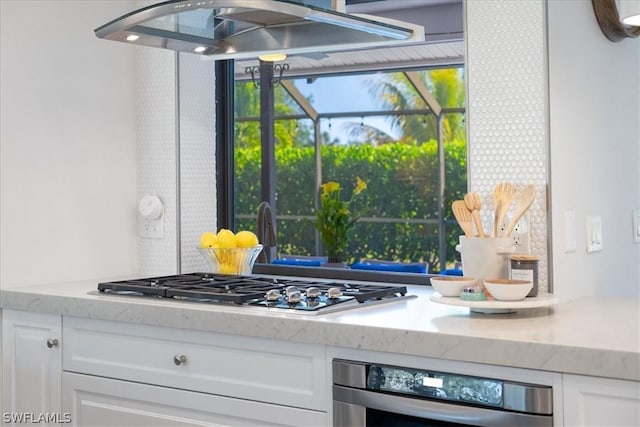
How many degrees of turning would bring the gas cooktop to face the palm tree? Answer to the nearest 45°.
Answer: approximately 135° to its right

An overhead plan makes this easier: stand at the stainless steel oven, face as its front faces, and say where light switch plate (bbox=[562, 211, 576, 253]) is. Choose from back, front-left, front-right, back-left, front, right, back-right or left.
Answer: back

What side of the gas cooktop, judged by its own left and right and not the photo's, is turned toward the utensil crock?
left

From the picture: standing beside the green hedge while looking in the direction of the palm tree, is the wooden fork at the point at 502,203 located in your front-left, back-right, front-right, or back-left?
back-right

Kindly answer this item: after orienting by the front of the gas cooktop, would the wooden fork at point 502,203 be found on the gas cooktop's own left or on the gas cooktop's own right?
on the gas cooktop's own left

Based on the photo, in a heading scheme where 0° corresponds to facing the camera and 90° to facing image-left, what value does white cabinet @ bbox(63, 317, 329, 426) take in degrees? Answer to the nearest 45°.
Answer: approximately 45°

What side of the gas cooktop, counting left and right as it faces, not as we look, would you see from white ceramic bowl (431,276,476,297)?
left

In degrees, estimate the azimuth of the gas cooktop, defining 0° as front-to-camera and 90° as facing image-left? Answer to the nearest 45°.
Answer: approximately 45°

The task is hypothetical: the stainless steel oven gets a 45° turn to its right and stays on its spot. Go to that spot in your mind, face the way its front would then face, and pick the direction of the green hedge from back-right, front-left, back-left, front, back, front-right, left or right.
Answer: right
